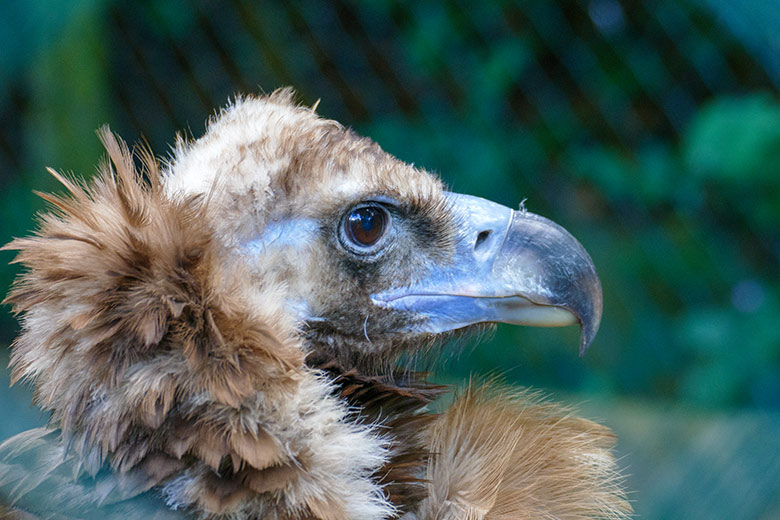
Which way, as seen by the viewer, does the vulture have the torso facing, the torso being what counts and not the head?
to the viewer's right
